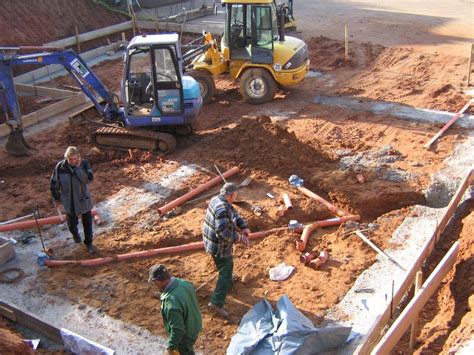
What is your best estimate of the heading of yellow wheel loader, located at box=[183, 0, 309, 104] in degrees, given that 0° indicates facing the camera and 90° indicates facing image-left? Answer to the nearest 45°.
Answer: approximately 90°

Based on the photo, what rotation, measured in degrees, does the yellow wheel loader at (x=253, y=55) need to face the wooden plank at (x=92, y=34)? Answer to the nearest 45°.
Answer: approximately 45° to its right

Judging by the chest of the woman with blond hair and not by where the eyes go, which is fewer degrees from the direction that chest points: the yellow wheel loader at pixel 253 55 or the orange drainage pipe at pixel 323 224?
the orange drainage pipe

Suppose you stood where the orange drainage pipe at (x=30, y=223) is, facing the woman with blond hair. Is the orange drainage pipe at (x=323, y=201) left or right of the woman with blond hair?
left

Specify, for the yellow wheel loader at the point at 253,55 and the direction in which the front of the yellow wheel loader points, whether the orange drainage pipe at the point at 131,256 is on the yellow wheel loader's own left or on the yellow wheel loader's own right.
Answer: on the yellow wheel loader's own left

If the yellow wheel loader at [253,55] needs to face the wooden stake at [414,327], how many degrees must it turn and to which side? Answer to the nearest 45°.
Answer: approximately 90° to its left
